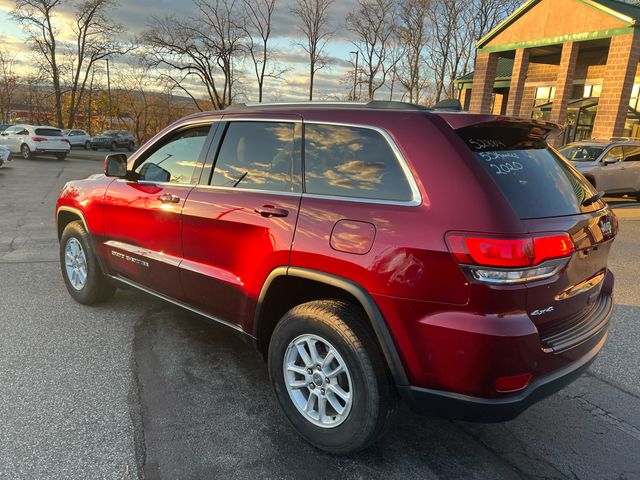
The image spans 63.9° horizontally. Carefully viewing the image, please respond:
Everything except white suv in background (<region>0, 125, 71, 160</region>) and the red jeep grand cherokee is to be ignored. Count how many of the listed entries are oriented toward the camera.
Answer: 0

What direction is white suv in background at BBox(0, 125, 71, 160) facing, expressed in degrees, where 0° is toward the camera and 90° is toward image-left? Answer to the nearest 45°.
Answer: approximately 135°

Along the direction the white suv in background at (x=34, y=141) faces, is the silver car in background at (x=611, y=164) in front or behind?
behind

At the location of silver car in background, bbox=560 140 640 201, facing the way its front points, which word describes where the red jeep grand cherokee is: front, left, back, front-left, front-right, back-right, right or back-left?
front-left

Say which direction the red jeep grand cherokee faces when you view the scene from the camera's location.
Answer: facing away from the viewer and to the left of the viewer

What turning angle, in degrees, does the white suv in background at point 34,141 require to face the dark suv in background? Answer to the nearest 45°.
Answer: approximately 45° to its right

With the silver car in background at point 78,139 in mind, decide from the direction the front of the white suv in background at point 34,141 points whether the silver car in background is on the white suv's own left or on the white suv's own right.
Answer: on the white suv's own right

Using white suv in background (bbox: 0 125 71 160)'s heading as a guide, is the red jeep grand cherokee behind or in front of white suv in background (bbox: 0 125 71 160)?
behind

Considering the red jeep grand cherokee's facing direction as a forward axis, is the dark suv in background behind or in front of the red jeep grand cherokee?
in front

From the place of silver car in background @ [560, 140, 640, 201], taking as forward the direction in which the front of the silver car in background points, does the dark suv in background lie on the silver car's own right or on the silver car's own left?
on the silver car's own right

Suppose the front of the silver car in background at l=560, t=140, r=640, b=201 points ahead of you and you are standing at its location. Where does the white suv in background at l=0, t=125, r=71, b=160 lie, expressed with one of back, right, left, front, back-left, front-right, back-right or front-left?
front-right
